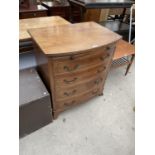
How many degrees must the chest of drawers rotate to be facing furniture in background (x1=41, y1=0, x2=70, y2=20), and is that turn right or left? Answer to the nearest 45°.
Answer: approximately 135° to its left

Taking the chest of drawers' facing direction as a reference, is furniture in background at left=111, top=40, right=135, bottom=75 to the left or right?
on its left

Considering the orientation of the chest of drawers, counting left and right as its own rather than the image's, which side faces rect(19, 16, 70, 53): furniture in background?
back

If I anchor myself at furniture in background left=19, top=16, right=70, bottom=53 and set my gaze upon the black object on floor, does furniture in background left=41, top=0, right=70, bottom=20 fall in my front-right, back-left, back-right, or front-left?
back-left
